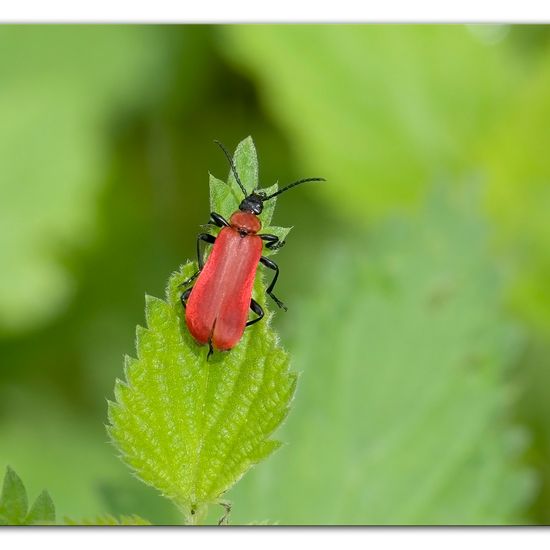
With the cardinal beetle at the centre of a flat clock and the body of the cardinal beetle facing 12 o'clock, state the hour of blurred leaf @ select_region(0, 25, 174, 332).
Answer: The blurred leaf is roughly at 11 o'clock from the cardinal beetle.

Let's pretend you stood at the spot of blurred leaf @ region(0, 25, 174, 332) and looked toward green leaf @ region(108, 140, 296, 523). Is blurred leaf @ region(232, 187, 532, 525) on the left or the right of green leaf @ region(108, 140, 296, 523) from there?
left

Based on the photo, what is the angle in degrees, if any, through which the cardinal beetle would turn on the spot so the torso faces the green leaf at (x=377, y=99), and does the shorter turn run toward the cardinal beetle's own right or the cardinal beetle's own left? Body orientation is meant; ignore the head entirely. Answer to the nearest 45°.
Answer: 0° — it already faces it

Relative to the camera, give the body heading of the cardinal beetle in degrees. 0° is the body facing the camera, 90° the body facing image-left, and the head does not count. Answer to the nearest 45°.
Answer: approximately 180°
